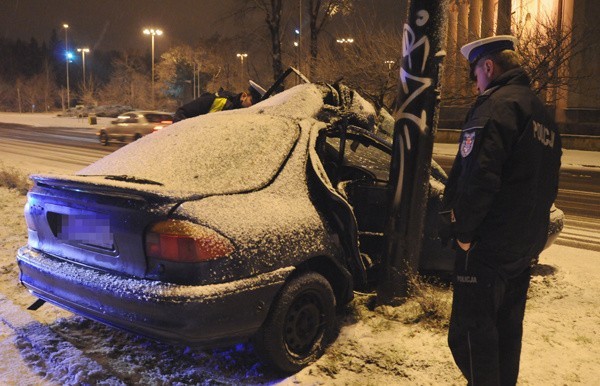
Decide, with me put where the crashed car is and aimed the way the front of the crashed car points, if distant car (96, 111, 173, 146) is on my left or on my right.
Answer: on my left

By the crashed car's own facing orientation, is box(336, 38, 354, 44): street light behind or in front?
in front

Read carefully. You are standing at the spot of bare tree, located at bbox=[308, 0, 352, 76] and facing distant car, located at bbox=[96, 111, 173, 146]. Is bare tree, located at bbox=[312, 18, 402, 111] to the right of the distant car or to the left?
left

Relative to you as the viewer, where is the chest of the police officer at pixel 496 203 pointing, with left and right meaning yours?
facing away from the viewer and to the left of the viewer

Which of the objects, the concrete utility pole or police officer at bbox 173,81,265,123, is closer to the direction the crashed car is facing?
the concrete utility pole

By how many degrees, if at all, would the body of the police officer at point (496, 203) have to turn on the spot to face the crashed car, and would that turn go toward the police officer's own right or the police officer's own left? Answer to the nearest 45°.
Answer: approximately 45° to the police officer's own left

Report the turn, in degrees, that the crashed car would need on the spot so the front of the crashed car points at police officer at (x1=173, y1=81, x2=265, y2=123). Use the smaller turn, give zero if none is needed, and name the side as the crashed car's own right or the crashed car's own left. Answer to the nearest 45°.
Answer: approximately 45° to the crashed car's own left

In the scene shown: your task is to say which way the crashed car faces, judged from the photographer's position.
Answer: facing away from the viewer and to the right of the viewer

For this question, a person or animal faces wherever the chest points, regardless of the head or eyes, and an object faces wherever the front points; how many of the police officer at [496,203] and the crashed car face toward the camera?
0

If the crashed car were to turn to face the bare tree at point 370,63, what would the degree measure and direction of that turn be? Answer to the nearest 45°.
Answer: approximately 45° to its left

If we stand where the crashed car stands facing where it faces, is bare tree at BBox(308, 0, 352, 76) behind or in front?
in front

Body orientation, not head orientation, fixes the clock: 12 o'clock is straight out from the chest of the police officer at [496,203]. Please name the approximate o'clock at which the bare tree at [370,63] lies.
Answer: The bare tree is roughly at 1 o'clock from the police officer.

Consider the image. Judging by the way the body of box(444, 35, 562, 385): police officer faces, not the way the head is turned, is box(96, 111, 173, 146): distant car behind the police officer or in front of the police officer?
in front

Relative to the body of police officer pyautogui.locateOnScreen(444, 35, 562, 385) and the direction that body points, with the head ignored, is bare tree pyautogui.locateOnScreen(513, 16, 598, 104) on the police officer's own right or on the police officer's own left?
on the police officer's own right

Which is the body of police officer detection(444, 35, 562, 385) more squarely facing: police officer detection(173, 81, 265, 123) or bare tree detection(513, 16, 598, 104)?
the police officer

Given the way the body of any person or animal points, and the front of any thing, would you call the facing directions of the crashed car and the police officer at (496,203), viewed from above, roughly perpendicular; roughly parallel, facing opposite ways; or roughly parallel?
roughly perpendicular

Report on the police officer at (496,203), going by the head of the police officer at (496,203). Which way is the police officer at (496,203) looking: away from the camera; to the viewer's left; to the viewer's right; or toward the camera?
to the viewer's left
